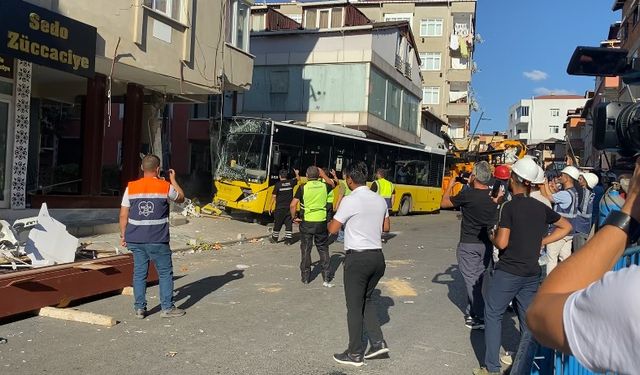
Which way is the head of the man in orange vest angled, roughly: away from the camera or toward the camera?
away from the camera

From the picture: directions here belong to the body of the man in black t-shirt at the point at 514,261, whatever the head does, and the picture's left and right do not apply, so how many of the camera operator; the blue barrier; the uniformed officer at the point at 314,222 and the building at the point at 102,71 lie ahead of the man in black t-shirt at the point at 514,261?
2

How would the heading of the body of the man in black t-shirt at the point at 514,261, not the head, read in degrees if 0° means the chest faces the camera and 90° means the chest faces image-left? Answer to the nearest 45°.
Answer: approximately 135°

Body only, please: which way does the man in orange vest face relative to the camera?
away from the camera

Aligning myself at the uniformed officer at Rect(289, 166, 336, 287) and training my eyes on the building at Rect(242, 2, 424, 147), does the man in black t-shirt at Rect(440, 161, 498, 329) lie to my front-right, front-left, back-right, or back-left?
back-right

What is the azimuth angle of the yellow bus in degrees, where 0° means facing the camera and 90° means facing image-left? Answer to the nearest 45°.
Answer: approximately 45°

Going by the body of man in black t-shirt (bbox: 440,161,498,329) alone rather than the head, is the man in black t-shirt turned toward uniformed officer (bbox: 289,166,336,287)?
yes

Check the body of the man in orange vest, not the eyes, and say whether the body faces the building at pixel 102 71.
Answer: yes

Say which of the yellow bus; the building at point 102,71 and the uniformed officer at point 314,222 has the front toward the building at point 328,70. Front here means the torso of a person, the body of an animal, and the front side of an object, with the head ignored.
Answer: the uniformed officer

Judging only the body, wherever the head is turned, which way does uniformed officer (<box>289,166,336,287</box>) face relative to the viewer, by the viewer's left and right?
facing away from the viewer

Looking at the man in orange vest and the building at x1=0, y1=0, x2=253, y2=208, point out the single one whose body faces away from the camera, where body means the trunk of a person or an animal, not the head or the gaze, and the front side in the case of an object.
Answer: the man in orange vest

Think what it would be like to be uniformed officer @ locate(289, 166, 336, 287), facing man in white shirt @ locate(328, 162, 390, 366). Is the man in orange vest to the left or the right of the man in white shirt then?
right

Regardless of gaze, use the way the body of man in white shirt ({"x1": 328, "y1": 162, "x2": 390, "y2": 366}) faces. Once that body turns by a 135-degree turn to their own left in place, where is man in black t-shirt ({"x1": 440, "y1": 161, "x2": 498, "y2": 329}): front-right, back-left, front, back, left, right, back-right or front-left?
back-left

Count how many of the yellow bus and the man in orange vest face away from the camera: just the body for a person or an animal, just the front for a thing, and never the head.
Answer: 1
